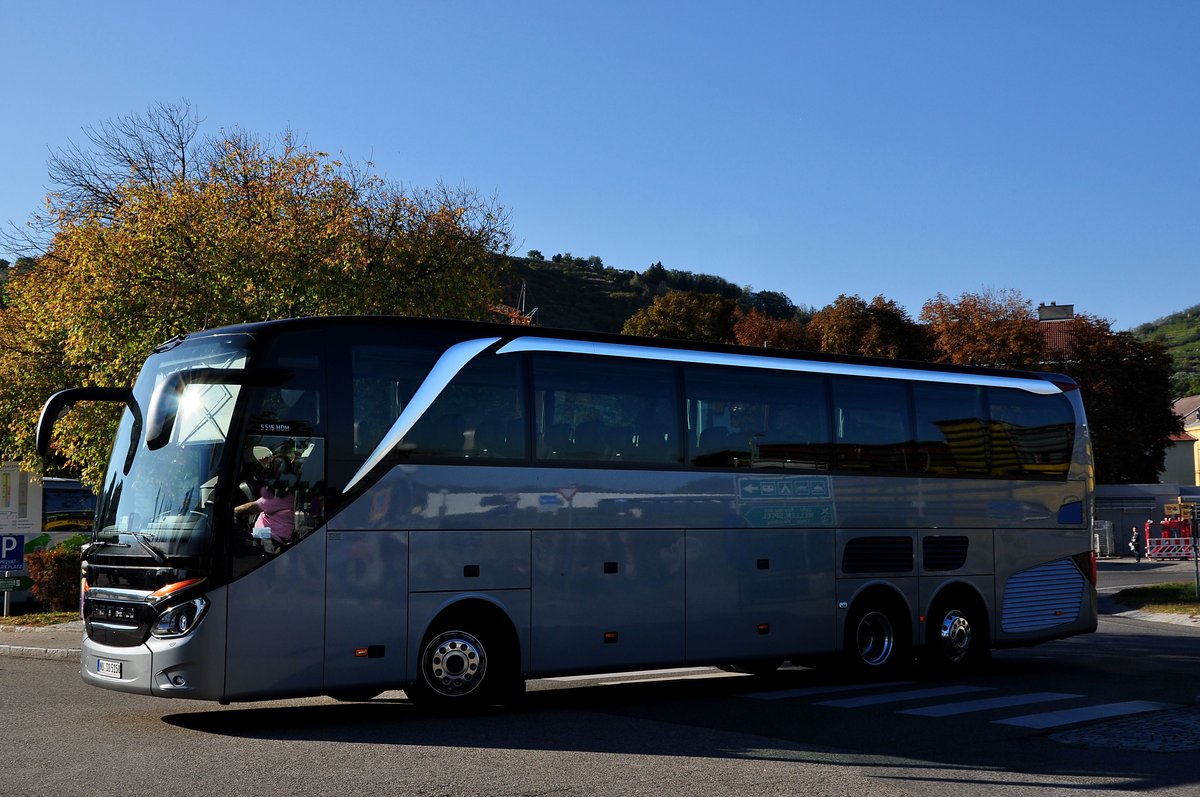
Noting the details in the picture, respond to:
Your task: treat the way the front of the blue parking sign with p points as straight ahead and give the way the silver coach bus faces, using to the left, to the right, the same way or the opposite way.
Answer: to the right

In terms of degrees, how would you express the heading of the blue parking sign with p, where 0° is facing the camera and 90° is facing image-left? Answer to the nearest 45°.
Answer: approximately 0°

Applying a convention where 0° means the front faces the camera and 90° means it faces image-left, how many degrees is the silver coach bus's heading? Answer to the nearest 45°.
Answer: approximately 45°

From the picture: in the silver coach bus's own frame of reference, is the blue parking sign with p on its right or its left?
on its right
